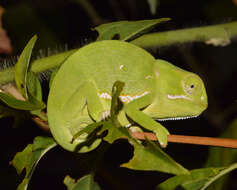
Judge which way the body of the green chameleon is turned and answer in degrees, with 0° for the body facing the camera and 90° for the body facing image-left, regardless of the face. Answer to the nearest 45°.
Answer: approximately 270°
